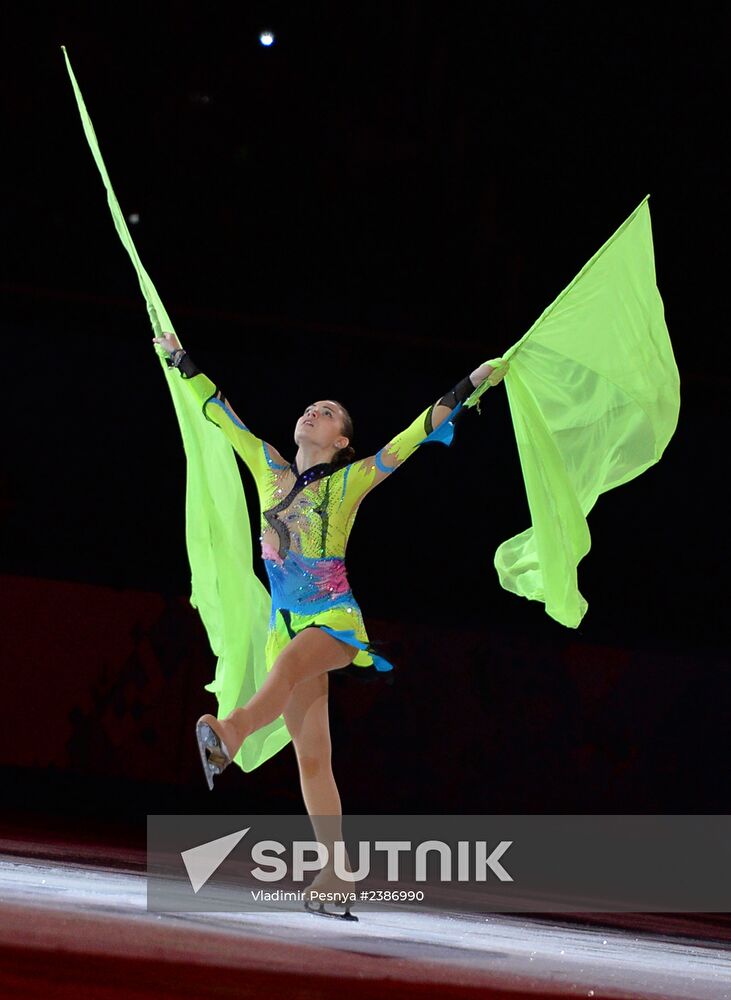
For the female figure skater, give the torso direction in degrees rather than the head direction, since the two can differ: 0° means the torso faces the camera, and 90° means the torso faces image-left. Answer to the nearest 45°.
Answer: approximately 45°
